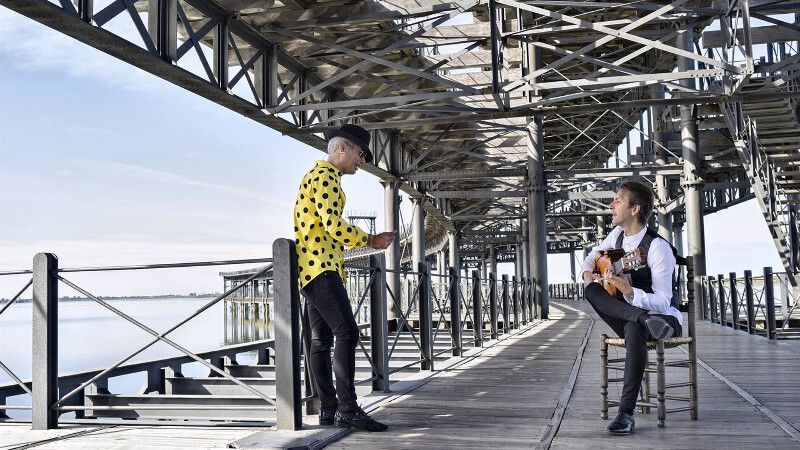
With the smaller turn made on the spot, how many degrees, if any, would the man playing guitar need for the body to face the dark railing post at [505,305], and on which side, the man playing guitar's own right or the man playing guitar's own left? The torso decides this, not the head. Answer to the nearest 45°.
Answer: approximately 135° to the man playing guitar's own right

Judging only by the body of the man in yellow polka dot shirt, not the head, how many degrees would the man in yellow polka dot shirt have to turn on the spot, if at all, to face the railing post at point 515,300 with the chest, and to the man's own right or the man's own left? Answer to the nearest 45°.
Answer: approximately 90° to the man's own left

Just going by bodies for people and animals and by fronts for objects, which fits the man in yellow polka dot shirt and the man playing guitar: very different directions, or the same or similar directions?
very different directions

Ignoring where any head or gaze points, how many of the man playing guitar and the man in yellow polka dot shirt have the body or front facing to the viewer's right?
1

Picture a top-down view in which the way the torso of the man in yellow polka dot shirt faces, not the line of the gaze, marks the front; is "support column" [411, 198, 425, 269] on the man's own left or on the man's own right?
on the man's own left

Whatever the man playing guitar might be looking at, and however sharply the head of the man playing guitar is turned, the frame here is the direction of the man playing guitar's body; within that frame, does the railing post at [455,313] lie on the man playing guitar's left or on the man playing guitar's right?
on the man playing guitar's right

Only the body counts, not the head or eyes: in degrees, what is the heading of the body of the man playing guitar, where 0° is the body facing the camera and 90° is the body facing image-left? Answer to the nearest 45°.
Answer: approximately 45°

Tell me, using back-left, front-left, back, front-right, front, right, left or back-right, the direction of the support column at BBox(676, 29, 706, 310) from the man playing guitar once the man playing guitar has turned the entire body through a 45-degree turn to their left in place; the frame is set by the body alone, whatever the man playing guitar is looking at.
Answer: back

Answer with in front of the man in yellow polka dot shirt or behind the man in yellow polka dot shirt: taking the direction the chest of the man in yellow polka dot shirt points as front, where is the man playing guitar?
in front

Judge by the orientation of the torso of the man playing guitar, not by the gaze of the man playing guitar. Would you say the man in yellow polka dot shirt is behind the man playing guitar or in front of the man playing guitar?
in front

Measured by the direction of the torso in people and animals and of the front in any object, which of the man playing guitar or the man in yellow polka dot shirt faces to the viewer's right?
the man in yellow polka dot shirt

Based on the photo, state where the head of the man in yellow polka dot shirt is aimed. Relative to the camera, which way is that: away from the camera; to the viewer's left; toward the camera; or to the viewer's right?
to the viewer's right

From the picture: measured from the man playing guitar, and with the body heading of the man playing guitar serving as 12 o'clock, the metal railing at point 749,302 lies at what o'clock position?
The metal railing is roughly at 5 o'clock from the man playing guitar.

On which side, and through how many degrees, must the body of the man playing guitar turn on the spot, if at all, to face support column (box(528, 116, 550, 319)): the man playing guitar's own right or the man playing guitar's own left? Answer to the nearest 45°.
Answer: approximately 135° to the man playing guitar's own right

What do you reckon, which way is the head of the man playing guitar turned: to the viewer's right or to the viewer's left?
to the viewer's left

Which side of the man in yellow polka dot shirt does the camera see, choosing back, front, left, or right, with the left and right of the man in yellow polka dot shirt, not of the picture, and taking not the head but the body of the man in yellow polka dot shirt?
right

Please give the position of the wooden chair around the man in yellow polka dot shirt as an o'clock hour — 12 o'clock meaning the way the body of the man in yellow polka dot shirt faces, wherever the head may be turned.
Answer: The wooden chair is roughly at 12 o'clock from the man in yellow polka dot shirt.
